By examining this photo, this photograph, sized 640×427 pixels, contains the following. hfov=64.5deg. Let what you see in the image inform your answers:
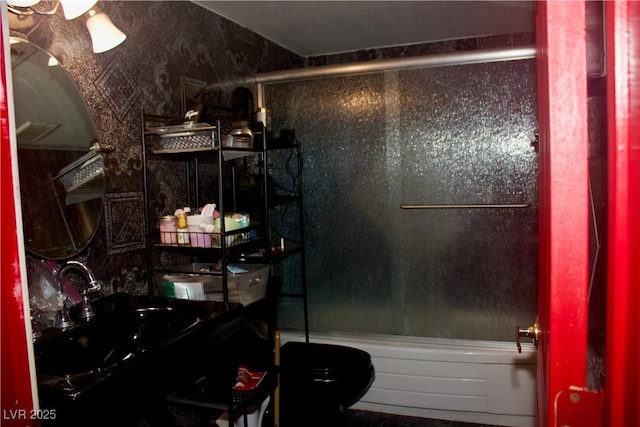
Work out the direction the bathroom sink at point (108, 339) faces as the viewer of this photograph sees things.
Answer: facing the viewer and to the right of the viewer

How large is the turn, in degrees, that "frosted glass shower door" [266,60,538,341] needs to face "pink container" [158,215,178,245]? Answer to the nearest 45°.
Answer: approximately 45° to its right

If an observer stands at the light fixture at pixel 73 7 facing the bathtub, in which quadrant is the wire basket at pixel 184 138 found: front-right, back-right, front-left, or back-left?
front-left

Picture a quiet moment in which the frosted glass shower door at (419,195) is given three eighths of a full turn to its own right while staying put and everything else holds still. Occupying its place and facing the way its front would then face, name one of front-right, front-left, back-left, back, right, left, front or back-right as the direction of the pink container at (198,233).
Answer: left

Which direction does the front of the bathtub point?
toward the camera

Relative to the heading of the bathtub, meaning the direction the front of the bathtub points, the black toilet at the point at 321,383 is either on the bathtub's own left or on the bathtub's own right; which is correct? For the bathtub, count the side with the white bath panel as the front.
on the bathtub's own right

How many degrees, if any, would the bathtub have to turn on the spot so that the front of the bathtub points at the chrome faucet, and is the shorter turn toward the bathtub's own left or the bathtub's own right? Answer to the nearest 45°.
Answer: approximately 45° to the bathtub's own right

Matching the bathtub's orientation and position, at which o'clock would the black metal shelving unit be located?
The black metal shelving unit is roughly at 2 o'clock from the bathtub.

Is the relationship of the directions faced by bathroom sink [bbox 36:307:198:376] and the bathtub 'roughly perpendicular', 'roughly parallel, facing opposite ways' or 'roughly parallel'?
roughly perpendicular

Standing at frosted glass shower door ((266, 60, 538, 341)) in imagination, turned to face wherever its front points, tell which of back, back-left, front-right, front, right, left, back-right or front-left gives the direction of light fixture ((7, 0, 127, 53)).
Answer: front-right

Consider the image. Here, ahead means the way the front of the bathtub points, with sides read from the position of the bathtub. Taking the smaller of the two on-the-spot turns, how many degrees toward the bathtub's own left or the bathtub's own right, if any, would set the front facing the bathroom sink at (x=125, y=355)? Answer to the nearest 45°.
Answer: approximately 45° to the bathtub's own right

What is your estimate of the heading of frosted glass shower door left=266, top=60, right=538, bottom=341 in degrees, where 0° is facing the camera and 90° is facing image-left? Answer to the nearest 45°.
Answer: approximately 0°

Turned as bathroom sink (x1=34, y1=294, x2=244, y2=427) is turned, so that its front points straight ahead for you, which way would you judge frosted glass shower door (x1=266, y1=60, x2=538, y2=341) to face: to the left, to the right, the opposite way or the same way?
to the right
